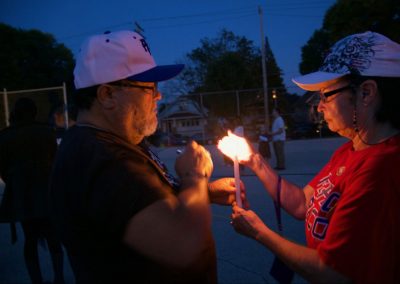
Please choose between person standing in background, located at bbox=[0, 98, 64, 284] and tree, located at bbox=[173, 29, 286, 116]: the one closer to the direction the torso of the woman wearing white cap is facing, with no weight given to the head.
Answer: the person standing in background

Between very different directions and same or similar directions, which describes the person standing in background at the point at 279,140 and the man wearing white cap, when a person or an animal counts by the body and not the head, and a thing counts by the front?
very different directions

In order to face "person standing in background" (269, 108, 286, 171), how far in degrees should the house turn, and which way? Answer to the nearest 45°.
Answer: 0° — it already faces them

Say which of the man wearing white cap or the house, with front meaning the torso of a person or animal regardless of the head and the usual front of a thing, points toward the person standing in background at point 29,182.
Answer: the house

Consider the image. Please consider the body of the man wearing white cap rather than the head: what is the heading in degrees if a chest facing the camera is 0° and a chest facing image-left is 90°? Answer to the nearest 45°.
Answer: approximately 270°

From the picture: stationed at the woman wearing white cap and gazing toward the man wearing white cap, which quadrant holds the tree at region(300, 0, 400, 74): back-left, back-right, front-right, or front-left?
back-right

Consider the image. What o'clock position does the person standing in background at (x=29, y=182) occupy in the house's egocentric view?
The person standing in background is roughly at 12 o'clock from the house.

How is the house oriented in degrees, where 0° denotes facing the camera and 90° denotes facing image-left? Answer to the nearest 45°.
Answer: approximately 0°

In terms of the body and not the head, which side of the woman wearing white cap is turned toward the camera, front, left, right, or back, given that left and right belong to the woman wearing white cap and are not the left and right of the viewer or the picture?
left

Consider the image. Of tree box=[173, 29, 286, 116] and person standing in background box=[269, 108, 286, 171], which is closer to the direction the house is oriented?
the person standing in background
